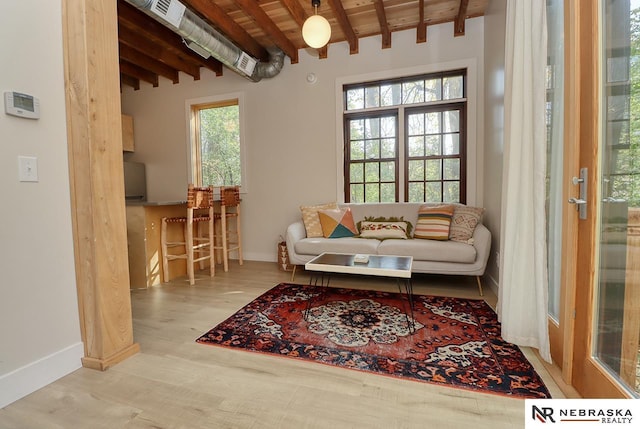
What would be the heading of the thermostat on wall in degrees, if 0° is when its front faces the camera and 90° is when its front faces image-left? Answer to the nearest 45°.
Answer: approximately 315°

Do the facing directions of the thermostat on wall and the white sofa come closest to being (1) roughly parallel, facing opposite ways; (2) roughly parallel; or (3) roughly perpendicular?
roughly perpendicular

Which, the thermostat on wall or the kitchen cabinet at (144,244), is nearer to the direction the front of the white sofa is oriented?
the thermostat on wall

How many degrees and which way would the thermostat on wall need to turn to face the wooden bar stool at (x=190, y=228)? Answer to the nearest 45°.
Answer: approximately 90° to its left

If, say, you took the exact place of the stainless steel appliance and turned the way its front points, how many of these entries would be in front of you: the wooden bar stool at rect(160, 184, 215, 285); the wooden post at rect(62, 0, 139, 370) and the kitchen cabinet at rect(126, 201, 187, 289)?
3

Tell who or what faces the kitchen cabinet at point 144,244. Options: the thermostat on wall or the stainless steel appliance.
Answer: the stainless steel appliance

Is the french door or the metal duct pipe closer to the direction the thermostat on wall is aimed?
the french door

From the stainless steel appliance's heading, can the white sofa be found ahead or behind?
ahead

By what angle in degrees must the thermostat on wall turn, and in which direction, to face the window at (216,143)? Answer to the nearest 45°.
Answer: approximately 90° to its left

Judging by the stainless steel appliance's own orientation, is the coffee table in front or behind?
in front

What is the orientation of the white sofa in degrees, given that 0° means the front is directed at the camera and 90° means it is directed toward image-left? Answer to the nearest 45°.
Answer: approximately 0°

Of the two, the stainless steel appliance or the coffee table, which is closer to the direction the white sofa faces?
the coffee table

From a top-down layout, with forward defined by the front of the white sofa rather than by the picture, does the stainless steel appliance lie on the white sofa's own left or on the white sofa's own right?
on the white sofa's own right

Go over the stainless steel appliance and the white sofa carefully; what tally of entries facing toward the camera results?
2
